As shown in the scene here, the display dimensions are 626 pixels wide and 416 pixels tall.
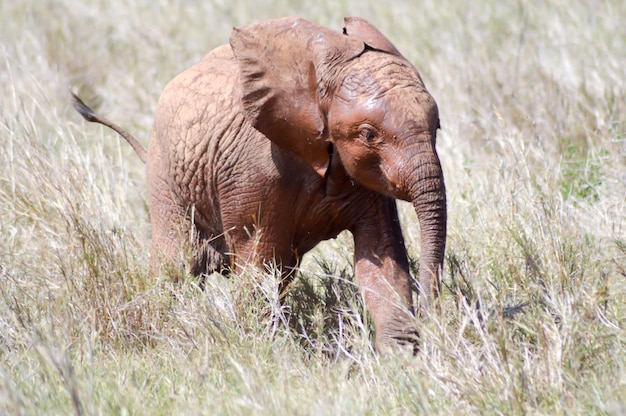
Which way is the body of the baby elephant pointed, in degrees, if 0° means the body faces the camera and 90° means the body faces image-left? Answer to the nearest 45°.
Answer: approximately 315°
